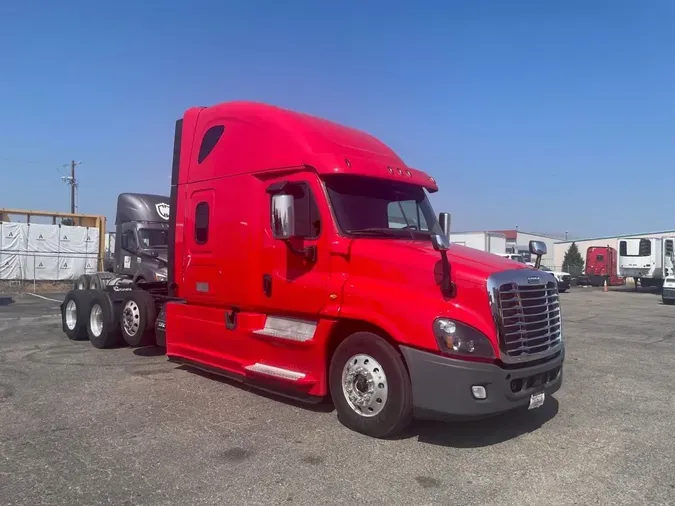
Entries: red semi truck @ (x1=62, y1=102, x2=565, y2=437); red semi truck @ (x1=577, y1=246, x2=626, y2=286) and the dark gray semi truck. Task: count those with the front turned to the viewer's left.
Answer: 0

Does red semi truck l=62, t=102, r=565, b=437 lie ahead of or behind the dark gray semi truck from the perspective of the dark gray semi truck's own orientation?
ahead

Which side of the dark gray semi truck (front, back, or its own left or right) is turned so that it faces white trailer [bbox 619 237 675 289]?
left

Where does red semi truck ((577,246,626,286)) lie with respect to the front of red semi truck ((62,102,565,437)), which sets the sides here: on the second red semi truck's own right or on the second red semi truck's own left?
on the second red semi truck's own left

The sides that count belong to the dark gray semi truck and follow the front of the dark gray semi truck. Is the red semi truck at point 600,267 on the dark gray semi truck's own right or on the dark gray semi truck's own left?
on the dark gray semi truck's own left

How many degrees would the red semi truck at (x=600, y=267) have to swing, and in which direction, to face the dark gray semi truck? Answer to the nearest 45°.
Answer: approximately 135° to its right

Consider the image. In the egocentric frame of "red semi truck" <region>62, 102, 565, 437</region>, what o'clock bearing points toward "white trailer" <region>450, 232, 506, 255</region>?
The white trailer is roughly at 8 o'clock from the red semi truck.

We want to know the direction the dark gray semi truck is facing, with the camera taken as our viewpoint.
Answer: facing the viewer and to the right of the viewer

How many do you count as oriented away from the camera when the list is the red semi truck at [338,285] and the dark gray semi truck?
0

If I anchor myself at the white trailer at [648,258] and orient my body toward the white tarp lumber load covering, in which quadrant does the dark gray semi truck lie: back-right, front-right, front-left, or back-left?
front-left

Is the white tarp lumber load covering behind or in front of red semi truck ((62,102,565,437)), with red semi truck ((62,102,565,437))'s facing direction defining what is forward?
behind
